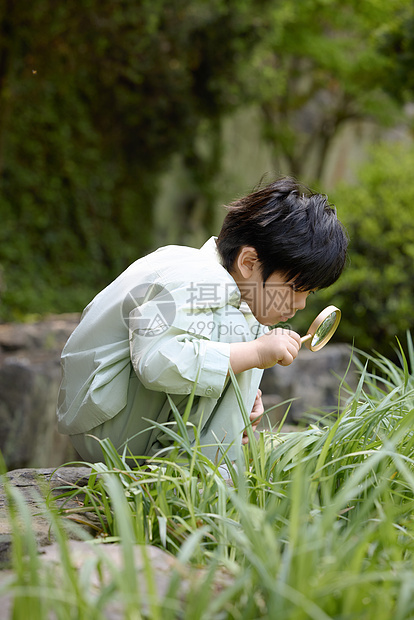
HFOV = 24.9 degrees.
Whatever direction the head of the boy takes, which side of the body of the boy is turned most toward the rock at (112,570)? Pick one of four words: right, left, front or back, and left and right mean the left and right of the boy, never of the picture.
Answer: right

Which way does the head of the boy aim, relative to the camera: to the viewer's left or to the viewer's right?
to the viewer's right

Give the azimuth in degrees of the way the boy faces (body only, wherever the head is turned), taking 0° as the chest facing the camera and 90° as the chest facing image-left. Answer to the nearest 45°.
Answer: approximately 270°

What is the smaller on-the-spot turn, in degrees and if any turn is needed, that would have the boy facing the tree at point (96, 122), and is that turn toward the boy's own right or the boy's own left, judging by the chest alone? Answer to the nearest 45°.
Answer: approximately 90° to the boy's own left

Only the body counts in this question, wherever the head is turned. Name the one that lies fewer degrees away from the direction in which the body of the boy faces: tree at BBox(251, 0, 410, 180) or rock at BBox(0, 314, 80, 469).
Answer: the tree
